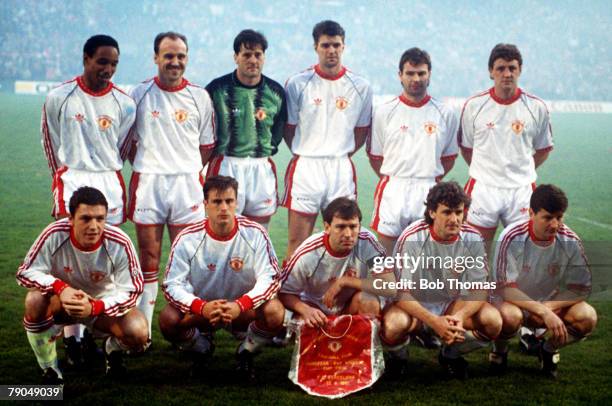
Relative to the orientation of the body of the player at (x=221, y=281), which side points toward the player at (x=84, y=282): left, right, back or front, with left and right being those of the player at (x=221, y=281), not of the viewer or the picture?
right

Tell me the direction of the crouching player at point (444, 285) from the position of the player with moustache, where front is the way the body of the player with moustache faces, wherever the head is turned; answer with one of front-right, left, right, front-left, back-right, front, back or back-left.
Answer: front-left

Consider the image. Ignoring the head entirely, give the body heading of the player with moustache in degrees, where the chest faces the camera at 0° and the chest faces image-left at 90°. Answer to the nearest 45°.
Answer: approximately 0°

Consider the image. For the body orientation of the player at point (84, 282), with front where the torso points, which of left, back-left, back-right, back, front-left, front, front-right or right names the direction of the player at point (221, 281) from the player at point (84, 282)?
left
